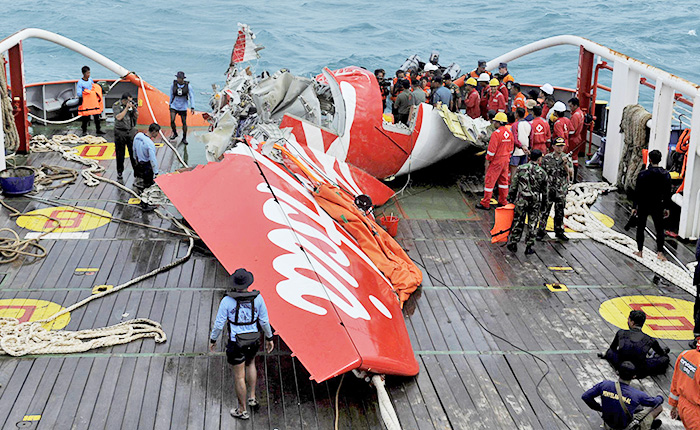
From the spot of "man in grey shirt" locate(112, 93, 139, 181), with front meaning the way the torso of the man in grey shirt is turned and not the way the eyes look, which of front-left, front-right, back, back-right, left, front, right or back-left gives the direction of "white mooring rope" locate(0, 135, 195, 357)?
front-right

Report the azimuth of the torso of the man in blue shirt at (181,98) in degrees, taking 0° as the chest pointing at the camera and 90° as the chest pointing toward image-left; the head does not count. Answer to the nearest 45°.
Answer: approximately 0°

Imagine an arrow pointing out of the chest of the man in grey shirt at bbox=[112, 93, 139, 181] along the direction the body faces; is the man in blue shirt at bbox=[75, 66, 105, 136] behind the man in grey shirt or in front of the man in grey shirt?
behind

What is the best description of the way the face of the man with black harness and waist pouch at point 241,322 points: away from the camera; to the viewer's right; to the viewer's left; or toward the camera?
away from the camera

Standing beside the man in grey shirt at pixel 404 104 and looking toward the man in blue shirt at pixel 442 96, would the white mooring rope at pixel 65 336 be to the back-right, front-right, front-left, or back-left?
back-right

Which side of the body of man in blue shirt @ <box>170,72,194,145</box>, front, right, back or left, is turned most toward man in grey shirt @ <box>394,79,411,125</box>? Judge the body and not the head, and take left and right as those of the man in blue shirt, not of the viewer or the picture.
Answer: left

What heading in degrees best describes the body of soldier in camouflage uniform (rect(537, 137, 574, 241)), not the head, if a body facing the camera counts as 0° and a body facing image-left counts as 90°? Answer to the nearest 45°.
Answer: approximately 0°

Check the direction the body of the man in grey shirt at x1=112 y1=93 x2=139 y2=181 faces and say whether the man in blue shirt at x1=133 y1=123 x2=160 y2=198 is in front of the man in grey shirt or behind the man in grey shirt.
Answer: in front

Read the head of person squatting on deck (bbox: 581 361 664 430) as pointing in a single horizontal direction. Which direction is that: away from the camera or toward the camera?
away from the camera

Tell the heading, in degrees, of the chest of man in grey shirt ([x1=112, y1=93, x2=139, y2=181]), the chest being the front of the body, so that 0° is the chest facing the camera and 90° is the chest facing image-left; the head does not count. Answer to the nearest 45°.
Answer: approximately 315°

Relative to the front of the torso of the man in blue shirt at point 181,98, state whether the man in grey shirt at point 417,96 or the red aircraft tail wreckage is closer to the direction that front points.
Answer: the red aircraft tail wreckage

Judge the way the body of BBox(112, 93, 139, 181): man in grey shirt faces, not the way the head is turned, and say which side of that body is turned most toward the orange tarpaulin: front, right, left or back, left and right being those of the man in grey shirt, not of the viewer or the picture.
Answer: front
